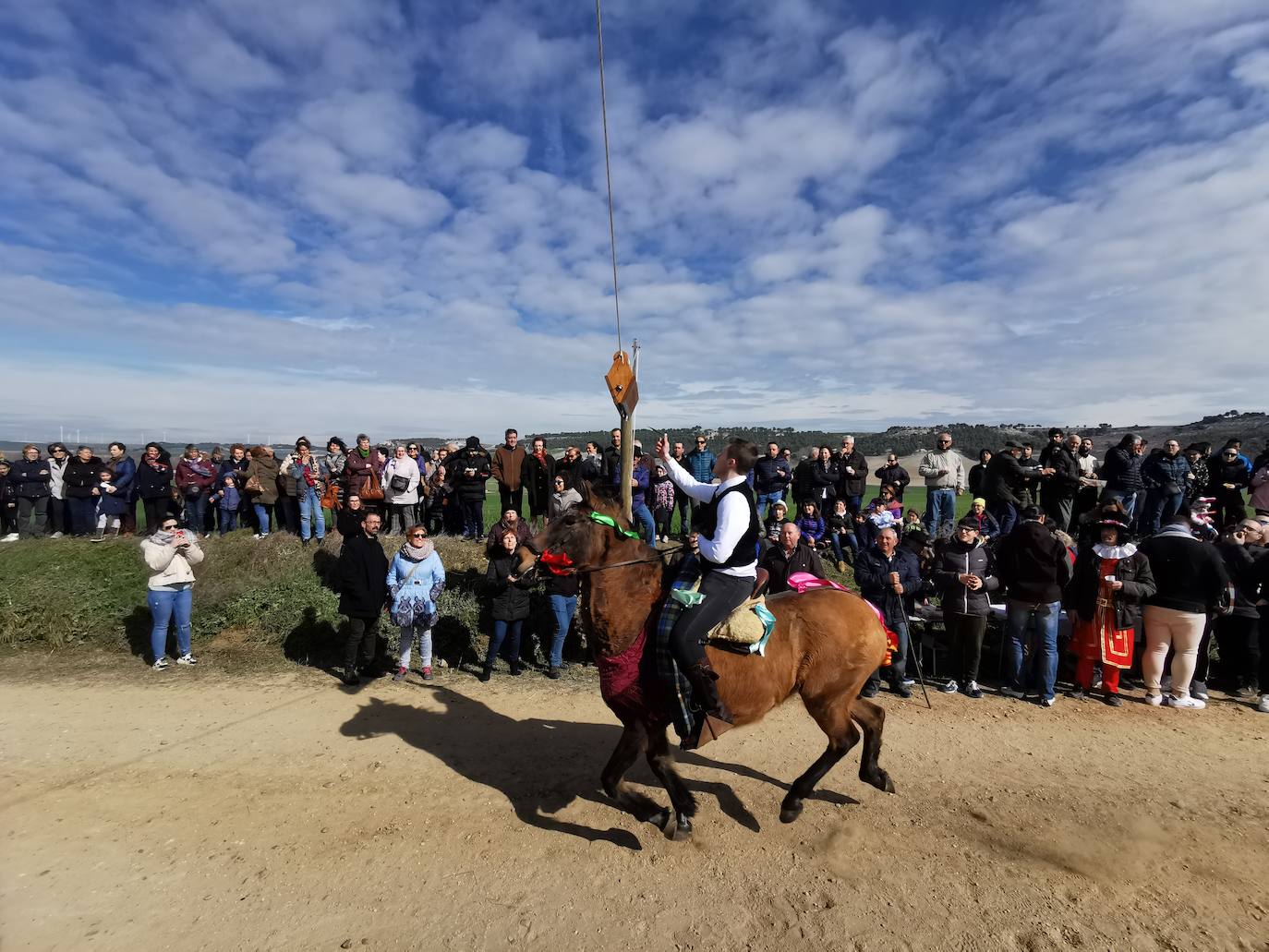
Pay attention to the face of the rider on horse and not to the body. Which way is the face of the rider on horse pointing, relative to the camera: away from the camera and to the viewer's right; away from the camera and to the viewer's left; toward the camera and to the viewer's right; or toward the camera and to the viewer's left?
away from the camera and to the viewer's left

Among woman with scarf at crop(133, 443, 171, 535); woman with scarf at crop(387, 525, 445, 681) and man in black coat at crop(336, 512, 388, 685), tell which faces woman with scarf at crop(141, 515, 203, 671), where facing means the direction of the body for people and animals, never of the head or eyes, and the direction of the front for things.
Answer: woman with scarf at crop(133, 443, 171, 535)

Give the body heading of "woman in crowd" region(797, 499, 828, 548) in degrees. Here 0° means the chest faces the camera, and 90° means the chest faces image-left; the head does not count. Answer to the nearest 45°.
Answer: approximately 0°

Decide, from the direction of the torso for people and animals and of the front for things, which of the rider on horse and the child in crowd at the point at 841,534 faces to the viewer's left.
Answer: the rider on horse

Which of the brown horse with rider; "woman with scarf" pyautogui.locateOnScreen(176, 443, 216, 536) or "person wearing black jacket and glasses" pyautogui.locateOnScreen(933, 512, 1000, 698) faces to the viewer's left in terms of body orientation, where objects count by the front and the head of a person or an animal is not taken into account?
the brown horse with rider

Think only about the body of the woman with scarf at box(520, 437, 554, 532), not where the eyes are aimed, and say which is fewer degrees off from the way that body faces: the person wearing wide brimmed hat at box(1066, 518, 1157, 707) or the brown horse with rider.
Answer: the brown horse with rider

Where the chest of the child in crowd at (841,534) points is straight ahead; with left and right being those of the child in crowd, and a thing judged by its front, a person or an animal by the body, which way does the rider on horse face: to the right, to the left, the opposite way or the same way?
to the right

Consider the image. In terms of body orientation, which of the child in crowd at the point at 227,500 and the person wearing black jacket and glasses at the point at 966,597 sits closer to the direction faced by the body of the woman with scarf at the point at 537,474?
the person wearing black jacket and glasses

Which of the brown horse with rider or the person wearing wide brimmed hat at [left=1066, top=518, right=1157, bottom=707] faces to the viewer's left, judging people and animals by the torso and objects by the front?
the brown horse with rider
